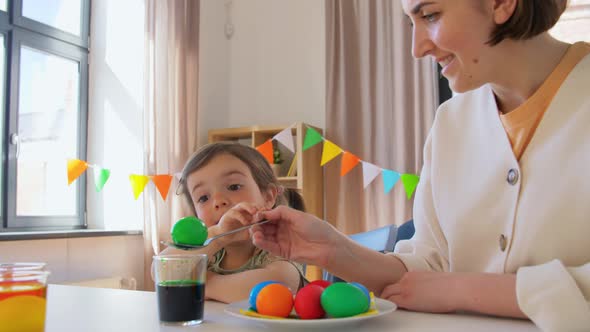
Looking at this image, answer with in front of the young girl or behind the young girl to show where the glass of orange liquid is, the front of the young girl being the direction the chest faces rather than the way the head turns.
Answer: in front

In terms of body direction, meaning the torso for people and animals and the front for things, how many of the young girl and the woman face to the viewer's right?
0

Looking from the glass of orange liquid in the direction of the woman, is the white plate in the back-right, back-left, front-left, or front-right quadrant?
front-right

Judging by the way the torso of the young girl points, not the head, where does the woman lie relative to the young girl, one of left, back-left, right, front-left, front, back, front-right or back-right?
left

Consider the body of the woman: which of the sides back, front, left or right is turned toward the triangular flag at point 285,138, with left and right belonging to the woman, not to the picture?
right

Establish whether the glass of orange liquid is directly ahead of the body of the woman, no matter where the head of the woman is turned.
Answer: yes

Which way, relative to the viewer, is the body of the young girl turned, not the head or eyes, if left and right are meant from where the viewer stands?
facing the viewer and to the left of the viewer

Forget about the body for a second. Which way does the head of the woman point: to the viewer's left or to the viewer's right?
to the viewer's left

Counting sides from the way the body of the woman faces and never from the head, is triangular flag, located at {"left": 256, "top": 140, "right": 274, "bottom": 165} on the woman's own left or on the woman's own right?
on the woman's own right

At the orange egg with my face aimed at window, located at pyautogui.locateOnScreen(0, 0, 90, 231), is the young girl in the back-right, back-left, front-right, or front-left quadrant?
front-right

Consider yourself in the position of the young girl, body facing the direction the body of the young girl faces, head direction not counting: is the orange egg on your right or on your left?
on your left

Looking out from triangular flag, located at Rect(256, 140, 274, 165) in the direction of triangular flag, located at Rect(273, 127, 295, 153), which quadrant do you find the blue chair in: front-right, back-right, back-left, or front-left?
front-right

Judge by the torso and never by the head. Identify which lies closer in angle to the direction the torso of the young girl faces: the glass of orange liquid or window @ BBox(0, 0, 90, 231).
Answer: the glass of orange liquid
